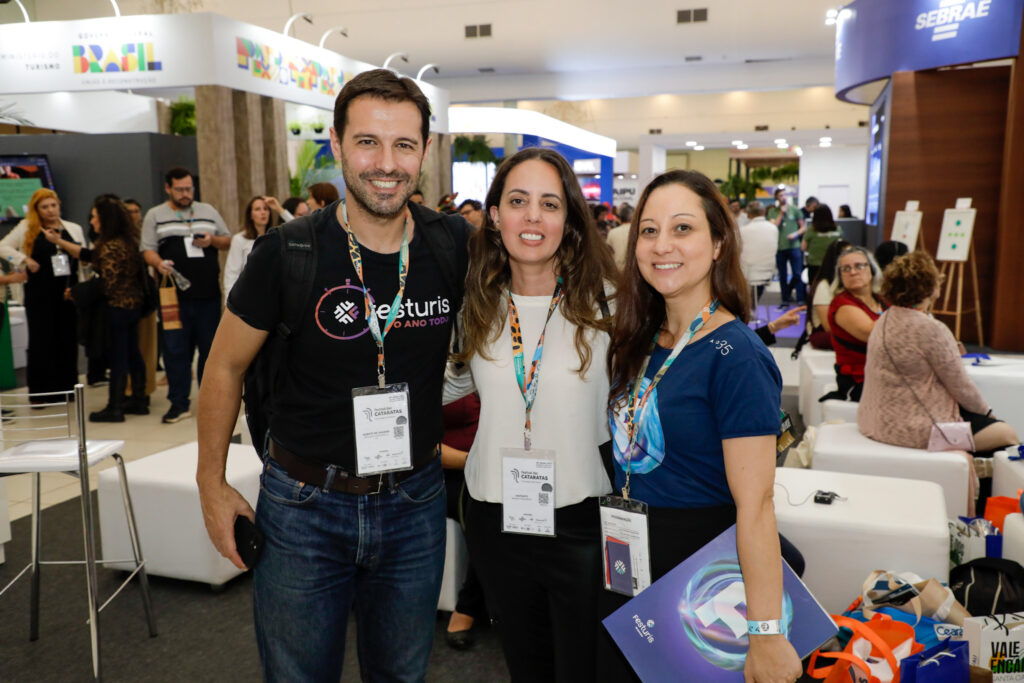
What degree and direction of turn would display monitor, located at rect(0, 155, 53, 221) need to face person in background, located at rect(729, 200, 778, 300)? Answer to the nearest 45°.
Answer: approximately 45° to its left

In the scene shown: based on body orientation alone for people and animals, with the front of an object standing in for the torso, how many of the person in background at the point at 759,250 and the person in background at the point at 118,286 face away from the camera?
1

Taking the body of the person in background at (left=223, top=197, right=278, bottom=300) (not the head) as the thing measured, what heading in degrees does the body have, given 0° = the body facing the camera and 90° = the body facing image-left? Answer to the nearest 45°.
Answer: approximately 315°

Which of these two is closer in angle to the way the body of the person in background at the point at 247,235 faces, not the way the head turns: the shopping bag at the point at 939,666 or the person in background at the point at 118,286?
the shopping bag

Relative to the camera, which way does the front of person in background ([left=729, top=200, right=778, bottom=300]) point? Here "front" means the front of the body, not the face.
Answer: away from the camera

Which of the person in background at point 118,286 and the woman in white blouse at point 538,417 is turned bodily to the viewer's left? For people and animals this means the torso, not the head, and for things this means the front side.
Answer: the person in background

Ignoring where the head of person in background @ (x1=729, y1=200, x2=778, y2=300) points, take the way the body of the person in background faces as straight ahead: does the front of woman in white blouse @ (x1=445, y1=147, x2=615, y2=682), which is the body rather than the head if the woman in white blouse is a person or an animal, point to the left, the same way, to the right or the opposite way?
the opposite way

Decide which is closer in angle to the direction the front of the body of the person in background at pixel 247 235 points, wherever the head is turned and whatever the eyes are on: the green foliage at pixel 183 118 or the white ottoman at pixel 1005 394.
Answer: the white ottoman

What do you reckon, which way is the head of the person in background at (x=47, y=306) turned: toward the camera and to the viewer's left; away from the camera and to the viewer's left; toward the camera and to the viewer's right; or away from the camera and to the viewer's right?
toward the camera and to the viewer's right
